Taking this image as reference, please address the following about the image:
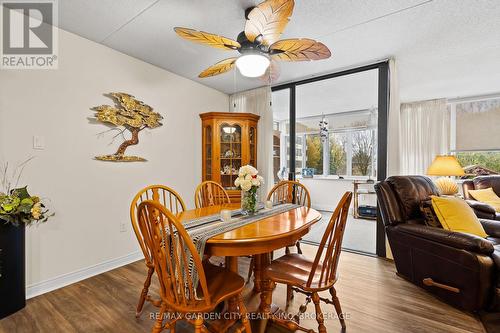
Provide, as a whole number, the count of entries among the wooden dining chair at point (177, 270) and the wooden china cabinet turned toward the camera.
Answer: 1

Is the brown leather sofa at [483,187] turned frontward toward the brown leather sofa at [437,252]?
no

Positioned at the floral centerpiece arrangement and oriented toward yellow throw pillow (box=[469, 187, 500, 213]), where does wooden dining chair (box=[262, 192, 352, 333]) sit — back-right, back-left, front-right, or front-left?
front-right

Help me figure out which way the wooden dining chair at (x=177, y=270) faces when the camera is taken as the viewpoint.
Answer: facing away from the viewer and to the right of the viewer

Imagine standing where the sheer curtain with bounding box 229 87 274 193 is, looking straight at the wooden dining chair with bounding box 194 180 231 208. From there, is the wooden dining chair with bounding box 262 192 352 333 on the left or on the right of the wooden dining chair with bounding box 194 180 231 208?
left

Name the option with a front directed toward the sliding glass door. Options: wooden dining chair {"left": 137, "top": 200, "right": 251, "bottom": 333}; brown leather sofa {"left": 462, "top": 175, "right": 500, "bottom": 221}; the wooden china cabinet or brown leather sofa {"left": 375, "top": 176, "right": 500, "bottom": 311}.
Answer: the wooden dining chair

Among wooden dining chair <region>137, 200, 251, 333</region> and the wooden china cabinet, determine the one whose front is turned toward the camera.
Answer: the wooden china cabinet

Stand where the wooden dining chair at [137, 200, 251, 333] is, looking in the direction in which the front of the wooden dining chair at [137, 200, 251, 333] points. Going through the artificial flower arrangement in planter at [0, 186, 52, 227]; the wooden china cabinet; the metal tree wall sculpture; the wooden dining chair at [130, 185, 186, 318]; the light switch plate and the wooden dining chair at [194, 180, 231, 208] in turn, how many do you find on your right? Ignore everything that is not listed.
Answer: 0

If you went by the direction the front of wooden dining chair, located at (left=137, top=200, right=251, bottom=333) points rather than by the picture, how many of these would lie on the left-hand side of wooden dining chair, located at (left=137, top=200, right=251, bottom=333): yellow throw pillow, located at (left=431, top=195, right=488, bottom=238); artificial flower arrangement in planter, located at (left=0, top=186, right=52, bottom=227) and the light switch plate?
2

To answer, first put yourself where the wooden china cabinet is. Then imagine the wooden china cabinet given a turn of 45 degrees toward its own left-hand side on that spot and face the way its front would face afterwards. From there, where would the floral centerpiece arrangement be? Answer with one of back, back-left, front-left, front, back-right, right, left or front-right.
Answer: front-right

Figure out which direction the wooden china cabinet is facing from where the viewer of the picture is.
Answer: facing the viewer

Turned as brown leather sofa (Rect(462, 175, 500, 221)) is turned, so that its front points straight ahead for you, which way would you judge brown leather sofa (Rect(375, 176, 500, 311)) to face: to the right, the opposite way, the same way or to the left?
the same way

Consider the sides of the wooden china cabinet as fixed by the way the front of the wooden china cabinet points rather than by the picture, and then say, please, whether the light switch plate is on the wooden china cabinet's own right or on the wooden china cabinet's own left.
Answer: on the wooden china cabinet's own right
